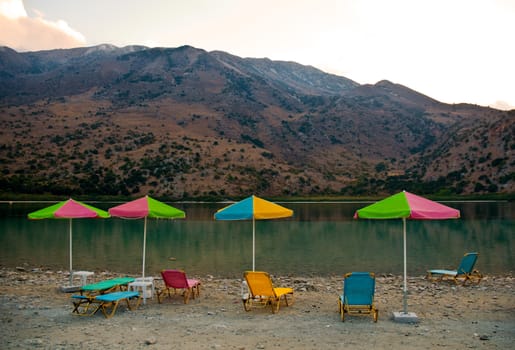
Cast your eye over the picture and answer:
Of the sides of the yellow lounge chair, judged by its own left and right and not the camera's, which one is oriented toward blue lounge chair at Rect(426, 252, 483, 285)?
front

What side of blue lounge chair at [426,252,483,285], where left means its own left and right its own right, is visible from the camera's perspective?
left

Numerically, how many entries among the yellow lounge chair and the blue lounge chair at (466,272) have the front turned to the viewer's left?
1

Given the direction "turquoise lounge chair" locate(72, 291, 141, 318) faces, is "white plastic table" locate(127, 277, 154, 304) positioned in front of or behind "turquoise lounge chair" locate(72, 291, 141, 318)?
in front

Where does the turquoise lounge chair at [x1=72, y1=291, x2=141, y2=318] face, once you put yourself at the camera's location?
facing away from the viewer and to the right of the viewer

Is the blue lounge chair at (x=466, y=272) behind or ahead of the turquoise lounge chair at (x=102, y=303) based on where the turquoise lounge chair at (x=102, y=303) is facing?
ahead

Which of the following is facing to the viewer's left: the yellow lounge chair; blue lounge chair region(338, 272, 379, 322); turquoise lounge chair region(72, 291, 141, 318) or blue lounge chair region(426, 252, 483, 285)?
blue lounge chair region(426, 252, 483, 285)

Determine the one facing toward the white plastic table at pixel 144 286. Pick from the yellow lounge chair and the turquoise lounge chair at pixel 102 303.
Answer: the turquoise lounge chair
